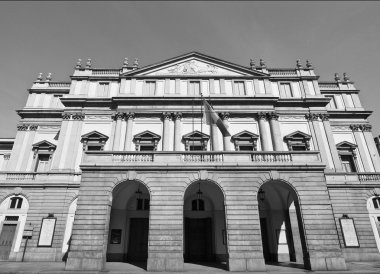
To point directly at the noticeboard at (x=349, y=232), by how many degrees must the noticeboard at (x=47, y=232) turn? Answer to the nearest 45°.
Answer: approximately 45° to its left

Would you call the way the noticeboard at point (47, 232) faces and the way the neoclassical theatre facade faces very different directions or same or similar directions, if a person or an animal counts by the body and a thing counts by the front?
same or similar directions

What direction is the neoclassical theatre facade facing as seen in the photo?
toward the camera
